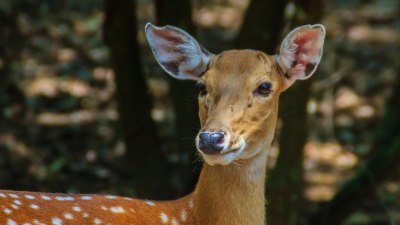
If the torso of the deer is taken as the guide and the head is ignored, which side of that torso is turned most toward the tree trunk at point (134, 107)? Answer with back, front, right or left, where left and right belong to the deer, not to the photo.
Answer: left

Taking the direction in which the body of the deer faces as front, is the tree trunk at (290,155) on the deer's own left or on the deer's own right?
on the deer's own left

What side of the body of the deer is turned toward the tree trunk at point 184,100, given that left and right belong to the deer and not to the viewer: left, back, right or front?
left

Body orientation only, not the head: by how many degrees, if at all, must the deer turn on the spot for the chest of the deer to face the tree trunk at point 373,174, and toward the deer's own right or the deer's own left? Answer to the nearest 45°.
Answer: approximately 45° to the deer's own left

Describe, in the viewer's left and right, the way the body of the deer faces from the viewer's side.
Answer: facing to the right of the viewer
